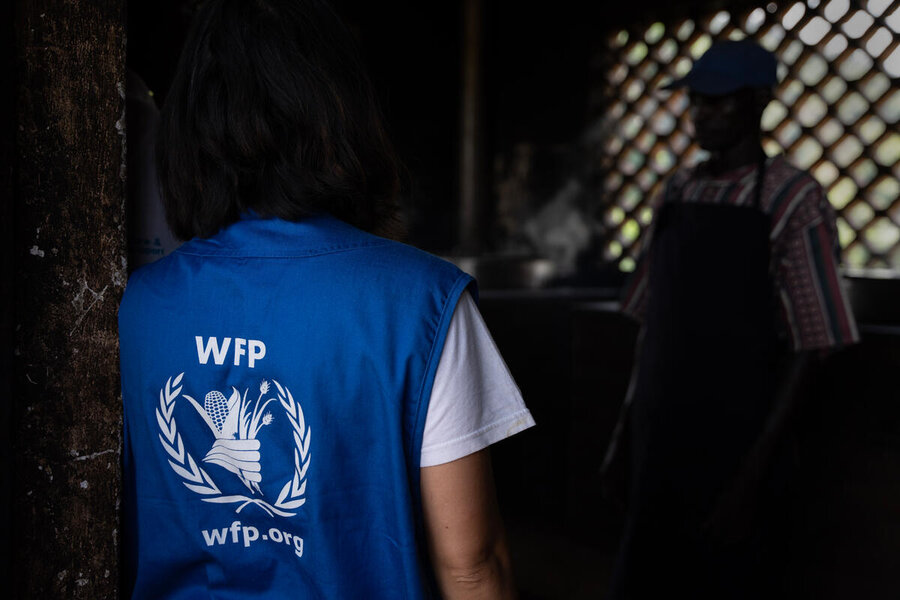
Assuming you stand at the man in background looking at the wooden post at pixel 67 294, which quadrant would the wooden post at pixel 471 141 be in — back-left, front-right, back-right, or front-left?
back-right

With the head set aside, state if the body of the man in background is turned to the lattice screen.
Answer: no

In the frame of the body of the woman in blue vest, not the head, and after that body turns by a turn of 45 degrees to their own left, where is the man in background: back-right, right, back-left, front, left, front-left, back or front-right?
front-right

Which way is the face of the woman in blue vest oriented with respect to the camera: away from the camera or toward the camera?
away from the camera

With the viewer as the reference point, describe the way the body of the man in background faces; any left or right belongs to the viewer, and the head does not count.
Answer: facing the viewer and to the left of the viewer

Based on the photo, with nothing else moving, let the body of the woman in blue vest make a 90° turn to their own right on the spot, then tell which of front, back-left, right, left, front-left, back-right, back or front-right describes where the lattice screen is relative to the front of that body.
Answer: left

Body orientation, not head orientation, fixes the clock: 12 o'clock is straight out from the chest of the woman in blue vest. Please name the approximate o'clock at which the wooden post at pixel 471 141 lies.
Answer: The wooden post is roughly at 11 o'clock from the woman in blue vest.

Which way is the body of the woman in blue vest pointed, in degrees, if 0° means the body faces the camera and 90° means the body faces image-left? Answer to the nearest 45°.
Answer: approximately 225°

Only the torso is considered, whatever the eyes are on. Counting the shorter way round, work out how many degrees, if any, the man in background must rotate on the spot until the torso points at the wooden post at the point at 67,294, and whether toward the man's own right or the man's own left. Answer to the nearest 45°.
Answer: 0° — they already face it

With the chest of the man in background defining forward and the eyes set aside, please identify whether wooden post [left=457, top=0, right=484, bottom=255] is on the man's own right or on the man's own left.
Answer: on the man's own right
